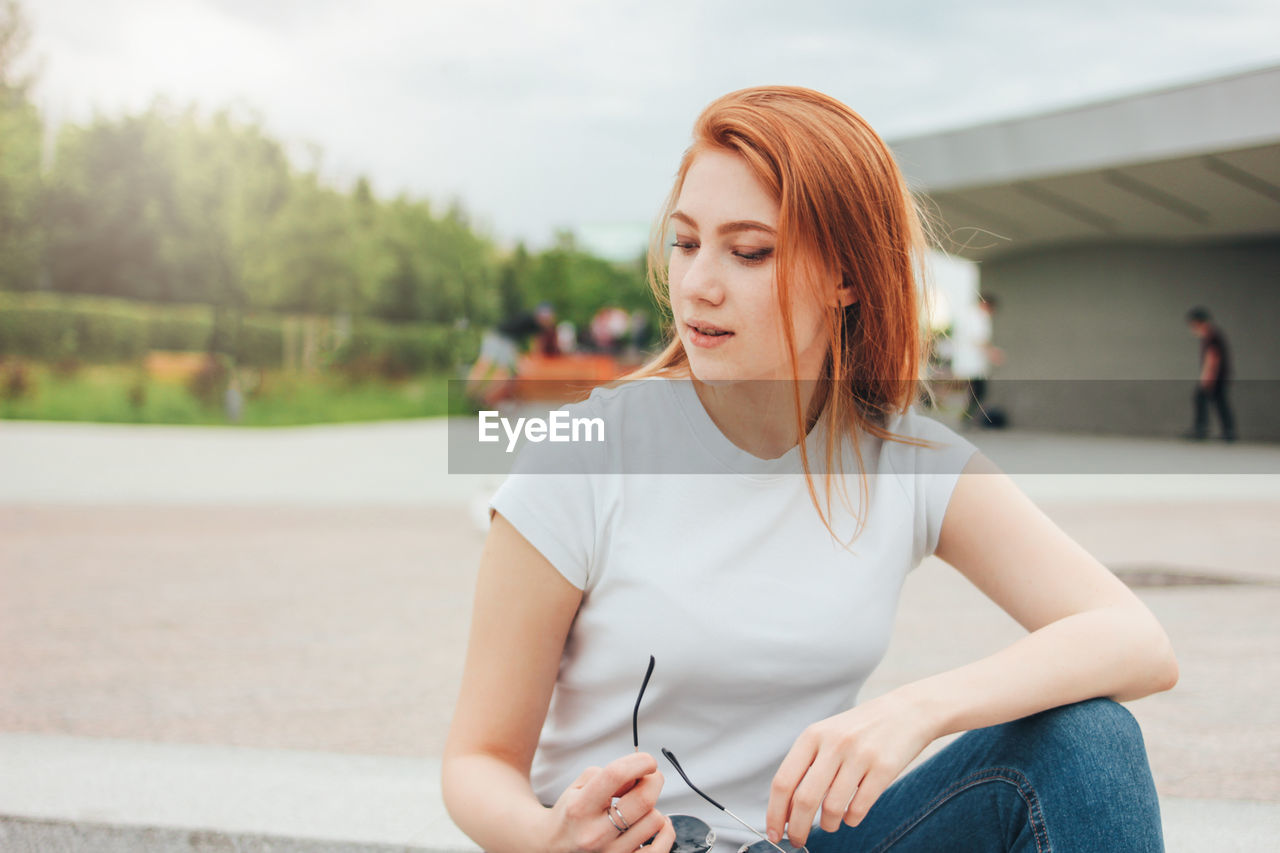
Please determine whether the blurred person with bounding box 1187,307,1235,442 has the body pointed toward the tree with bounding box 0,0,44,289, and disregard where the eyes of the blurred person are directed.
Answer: yes

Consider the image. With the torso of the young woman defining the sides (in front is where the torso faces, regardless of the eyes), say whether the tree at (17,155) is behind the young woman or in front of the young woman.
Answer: behind

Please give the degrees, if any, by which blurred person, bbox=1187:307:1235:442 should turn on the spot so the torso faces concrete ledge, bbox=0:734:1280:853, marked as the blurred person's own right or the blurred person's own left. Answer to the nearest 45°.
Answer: approximately 90° to the blurred person's own left

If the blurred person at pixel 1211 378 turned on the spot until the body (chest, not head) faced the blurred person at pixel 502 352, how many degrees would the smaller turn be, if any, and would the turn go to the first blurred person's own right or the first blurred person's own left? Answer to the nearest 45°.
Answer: approximately 45° to the first blurred person's own left

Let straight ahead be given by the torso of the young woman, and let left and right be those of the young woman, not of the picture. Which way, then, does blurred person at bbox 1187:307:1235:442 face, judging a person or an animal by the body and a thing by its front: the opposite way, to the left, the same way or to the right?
to the right

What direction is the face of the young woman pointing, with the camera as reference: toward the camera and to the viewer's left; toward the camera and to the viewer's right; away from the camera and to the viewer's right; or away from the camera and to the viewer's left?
toward the camera and to the viewer's left

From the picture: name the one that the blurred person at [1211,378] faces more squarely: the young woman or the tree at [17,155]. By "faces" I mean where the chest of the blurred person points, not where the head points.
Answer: the tree

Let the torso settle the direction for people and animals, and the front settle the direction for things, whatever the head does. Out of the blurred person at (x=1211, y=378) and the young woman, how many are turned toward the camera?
1

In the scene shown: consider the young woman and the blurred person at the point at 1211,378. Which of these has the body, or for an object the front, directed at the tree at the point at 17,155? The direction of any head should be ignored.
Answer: the blurred person

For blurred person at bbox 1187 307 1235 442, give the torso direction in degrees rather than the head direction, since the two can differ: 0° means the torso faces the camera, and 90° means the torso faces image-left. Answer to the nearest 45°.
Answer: approximately 90°

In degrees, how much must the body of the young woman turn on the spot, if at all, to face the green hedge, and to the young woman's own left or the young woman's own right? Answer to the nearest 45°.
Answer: approximately 135° to the young woman's own right

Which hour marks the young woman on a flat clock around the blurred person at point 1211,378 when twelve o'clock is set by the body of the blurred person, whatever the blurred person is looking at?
The young woman is roughly at 9 o'clock from the blurred person.
